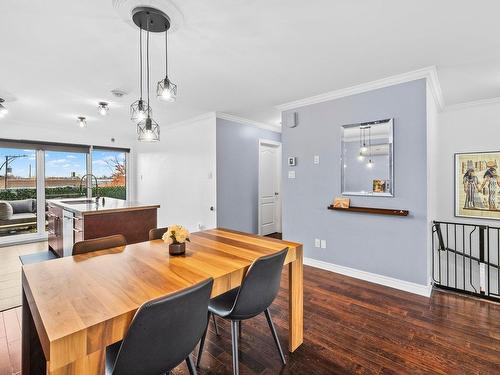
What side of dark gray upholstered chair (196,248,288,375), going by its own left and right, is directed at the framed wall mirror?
right

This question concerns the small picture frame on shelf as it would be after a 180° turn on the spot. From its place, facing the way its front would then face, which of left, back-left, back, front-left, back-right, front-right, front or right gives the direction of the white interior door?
front-left

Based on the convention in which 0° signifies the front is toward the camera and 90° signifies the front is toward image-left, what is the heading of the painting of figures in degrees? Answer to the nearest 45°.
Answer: approximately 45°

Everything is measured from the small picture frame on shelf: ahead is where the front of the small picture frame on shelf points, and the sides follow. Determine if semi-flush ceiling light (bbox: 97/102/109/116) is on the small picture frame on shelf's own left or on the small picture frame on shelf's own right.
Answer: on the small picture frame on shelf's own right

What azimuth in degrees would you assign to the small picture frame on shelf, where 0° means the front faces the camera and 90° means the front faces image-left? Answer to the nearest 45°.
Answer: approximately 0°

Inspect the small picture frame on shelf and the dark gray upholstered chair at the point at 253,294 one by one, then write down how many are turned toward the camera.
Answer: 1

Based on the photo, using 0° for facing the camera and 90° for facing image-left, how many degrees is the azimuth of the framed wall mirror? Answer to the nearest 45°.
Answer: approximately 45°

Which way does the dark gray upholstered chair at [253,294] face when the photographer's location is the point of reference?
facing away from the viewer and to the left of the viewer

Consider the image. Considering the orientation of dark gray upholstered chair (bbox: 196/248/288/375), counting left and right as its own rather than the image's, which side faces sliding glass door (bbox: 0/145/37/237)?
front
